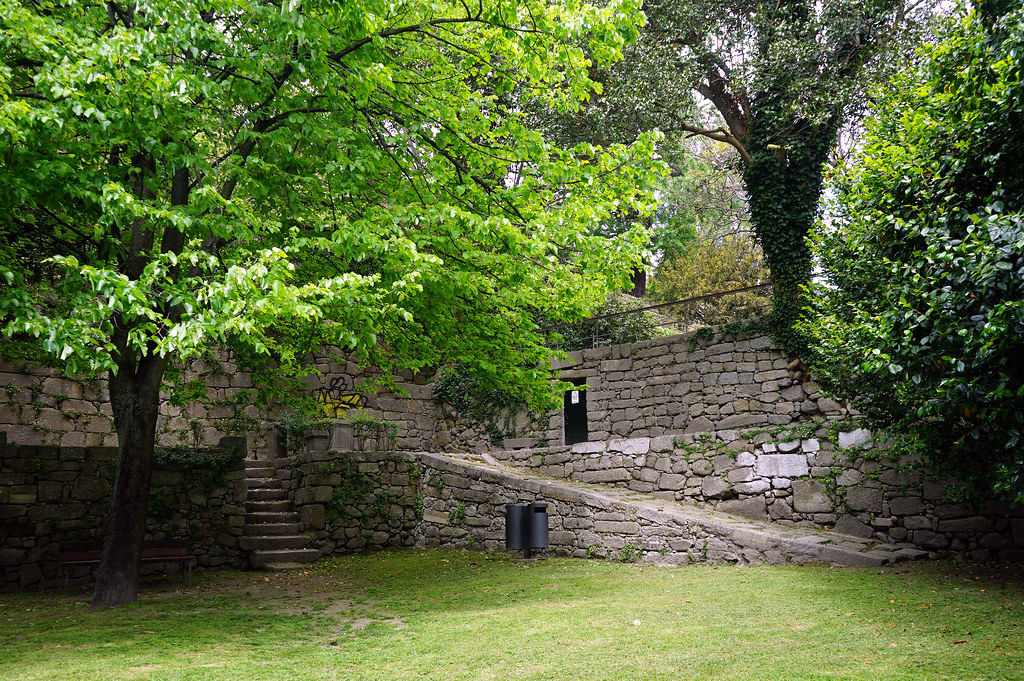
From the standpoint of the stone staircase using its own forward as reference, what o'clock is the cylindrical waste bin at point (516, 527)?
The cylindrical waste bin is roughly at 10 o'clock from the stone staircase.

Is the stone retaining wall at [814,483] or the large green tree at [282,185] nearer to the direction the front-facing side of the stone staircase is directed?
the large green tree

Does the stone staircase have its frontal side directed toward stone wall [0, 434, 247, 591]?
no

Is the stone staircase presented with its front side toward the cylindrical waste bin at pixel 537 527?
no

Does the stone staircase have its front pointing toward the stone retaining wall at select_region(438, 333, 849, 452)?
no

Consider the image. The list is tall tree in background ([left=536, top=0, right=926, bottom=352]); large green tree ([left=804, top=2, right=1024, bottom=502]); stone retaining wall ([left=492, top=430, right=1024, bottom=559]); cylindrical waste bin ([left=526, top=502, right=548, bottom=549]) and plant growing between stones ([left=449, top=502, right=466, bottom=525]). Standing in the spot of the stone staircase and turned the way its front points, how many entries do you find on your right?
0

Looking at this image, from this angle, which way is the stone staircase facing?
toward the camera

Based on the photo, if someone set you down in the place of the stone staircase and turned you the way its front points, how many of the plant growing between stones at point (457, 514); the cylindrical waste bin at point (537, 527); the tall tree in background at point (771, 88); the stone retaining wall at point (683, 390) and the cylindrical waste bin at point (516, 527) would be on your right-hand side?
0

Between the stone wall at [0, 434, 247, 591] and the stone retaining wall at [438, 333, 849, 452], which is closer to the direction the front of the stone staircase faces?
the stone wall

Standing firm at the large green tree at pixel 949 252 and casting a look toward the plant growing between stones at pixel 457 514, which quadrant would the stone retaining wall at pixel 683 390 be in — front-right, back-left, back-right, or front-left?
front-right

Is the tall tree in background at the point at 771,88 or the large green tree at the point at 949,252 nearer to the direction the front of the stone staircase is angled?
the large green tree

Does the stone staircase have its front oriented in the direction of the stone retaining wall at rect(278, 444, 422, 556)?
no
